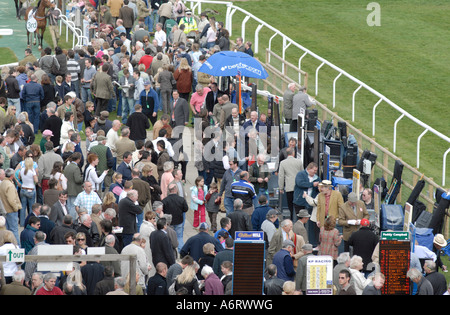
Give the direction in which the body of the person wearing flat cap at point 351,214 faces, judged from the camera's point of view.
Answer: toward the camera

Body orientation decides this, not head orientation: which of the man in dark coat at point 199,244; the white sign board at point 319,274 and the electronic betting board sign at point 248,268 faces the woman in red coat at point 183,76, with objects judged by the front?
the man in dark coat

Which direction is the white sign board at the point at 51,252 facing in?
toward the camera

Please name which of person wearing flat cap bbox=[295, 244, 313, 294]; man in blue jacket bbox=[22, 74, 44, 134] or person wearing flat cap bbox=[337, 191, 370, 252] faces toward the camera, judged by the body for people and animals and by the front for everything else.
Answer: person wearing flat cap bbox=[337, 191, 370, 252]

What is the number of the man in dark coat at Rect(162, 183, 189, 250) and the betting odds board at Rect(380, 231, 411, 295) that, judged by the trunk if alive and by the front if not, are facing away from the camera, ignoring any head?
1

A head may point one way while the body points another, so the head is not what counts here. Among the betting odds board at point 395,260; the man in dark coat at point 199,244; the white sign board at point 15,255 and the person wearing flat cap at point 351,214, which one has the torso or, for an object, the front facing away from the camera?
the man in dark coat

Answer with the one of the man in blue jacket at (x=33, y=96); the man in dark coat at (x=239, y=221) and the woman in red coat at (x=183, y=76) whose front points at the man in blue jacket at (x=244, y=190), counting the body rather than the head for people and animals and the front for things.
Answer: the man in dark coat

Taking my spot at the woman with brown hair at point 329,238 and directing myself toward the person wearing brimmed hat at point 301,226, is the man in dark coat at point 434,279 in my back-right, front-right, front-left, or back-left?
back-left
